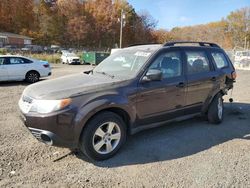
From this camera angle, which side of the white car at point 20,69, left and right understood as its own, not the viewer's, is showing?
left

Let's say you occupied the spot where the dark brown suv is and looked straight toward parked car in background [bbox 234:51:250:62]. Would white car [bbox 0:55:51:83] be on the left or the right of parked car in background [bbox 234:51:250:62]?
left

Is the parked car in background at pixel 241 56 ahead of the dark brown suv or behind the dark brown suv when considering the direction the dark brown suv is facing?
behind

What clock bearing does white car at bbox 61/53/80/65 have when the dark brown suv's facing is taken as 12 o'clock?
The white car is roughly at 4 o'clock from the dark brown suv.

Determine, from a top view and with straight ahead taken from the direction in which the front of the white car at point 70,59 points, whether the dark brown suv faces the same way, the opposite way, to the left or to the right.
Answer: to the right

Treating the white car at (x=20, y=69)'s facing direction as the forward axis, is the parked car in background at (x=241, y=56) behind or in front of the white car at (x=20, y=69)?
behind
